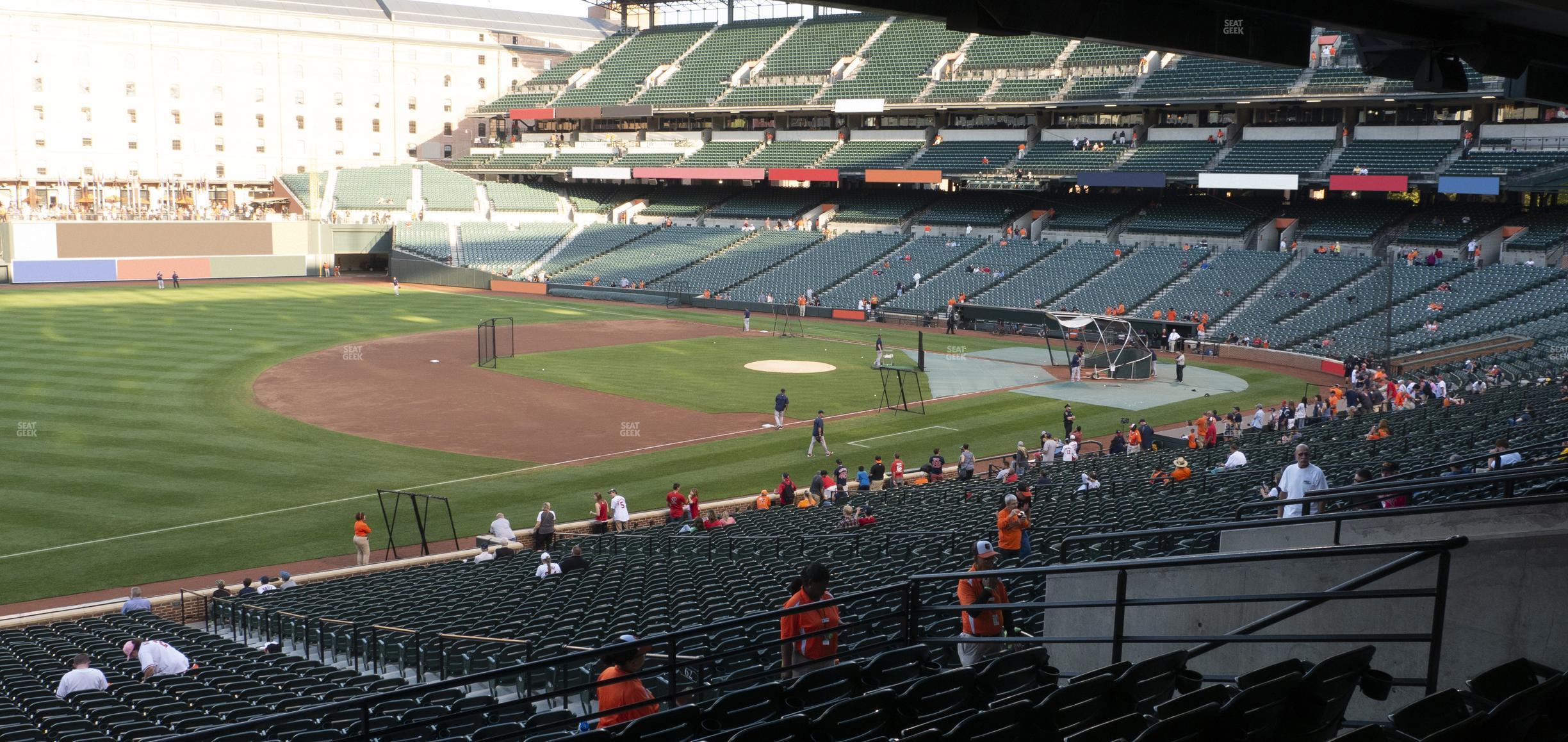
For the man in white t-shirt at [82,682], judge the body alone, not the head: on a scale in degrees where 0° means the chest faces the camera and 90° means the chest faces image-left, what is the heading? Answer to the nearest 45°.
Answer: approximately 180°

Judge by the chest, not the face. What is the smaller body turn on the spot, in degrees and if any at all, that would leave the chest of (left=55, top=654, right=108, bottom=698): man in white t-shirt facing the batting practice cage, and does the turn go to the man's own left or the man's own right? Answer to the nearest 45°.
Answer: approximately 45° to the man's own right

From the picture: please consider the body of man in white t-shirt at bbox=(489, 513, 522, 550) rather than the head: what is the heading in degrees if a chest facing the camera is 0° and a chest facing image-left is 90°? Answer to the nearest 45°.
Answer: approximately 135°

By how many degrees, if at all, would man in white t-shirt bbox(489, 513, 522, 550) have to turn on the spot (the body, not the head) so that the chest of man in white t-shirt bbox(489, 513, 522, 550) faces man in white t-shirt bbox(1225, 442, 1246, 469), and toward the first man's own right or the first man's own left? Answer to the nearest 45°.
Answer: approximately 135° to the first man's own right

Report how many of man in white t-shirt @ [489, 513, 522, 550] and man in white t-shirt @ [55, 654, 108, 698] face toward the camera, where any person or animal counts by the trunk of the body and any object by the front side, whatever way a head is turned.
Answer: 0

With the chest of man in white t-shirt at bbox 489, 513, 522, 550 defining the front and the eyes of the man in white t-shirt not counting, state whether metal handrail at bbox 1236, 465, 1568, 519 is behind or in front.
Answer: behind

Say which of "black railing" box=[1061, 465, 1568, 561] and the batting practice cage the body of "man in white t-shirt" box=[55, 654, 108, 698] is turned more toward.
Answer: the batting practice cage

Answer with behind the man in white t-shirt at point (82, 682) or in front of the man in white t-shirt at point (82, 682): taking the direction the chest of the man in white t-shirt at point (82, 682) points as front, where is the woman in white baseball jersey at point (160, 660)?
in front

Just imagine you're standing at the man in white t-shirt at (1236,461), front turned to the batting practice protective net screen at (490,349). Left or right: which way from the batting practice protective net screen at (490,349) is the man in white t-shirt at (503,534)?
left

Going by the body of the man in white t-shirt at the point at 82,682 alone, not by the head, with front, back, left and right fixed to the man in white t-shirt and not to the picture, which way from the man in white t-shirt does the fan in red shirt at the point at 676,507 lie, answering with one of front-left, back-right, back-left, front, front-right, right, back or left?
front-right
